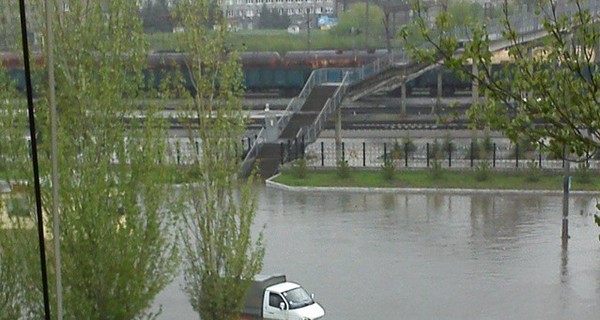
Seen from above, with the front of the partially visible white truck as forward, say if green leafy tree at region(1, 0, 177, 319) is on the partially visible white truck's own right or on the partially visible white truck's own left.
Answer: on the partially visible white truck's own right

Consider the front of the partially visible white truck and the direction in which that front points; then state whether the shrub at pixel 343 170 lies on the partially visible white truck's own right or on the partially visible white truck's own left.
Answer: on the partially visible white truck's own left

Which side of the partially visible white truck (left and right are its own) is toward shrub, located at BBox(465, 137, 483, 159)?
left

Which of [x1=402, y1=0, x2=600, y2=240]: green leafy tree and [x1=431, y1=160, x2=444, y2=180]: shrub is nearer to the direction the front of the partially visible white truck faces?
the green leafy tree

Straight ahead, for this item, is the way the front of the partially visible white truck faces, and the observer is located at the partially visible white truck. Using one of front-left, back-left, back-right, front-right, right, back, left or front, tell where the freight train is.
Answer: back-left

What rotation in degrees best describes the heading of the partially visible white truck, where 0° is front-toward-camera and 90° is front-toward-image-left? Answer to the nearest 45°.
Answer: approximately 315°

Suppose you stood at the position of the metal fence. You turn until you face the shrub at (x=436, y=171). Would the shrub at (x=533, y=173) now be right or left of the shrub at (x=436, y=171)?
left

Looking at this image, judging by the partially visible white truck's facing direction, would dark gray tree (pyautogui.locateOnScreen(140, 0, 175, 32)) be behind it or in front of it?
behind

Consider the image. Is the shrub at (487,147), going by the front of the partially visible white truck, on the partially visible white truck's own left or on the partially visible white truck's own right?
on the partially visible white truck's own left
